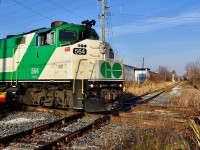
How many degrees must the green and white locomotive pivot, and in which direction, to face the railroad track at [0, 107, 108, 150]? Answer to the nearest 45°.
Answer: approximately 45° to its right
